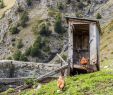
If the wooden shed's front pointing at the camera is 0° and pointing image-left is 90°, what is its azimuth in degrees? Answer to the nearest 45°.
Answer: approximately 0°
